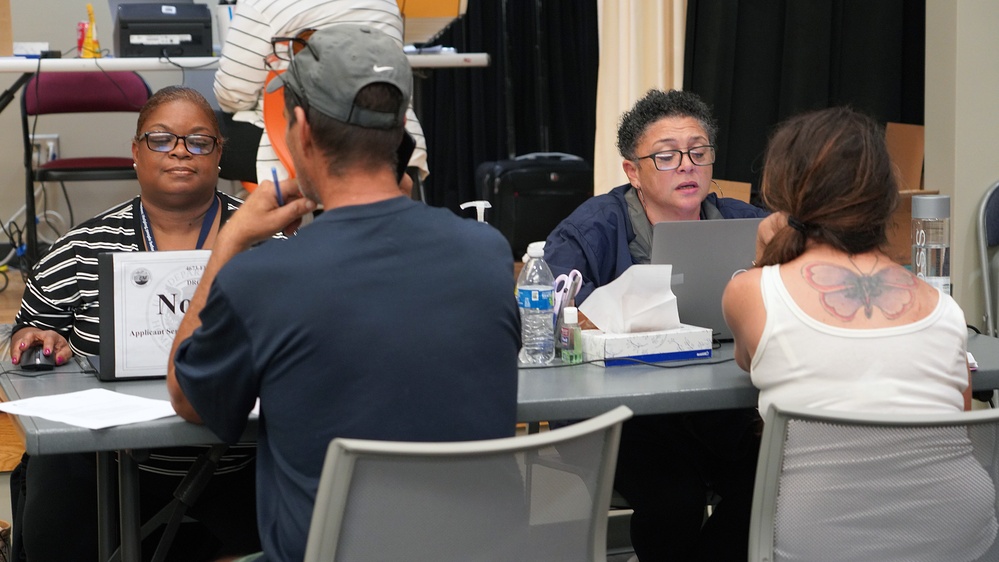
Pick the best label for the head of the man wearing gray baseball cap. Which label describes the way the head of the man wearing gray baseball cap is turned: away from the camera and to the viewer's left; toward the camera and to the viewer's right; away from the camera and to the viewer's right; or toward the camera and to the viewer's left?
away from the camera and to the viewer's left

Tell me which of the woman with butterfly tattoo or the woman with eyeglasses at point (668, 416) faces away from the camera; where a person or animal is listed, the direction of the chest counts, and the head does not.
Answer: the woman with butterfly tattoo

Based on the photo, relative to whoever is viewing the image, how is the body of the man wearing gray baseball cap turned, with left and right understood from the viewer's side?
facing away from the viewer and to the left of the viewer

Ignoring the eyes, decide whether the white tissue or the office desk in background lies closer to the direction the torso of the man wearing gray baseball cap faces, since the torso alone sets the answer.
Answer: the office desk in background

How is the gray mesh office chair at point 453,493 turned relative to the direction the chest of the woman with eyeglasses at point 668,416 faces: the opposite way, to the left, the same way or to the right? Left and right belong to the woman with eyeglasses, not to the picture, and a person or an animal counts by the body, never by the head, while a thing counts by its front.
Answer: the opposite way

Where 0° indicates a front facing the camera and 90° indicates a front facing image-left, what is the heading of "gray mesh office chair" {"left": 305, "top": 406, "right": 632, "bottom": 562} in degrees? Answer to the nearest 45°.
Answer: approximately 135°

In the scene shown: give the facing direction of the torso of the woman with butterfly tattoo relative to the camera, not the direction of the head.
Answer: away from the camera

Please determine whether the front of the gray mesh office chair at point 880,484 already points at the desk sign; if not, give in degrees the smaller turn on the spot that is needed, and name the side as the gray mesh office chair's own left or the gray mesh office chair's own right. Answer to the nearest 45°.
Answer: approximately 90° to the gray mesh office chair's own left

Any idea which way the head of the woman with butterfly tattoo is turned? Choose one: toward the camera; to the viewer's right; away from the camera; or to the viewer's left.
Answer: away from the camera

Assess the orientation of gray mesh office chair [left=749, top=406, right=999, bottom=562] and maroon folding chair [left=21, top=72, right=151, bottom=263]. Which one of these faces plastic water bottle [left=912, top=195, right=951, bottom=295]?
the gray mesh office chair

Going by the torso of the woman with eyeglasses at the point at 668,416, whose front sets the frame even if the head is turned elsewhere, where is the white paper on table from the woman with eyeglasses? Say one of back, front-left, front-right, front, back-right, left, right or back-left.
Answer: right

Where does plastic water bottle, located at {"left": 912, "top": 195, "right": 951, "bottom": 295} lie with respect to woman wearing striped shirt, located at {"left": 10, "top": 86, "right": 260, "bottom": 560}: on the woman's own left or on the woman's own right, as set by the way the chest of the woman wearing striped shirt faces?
on the woman's own left

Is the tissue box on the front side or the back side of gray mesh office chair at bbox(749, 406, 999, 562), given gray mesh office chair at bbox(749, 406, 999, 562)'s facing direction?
on the front side
